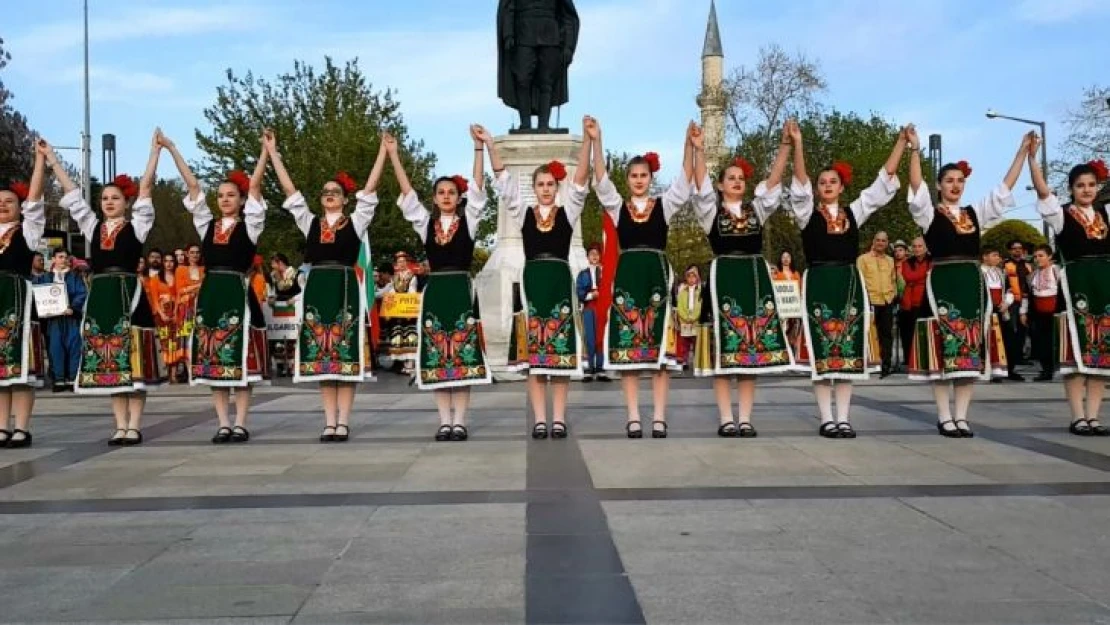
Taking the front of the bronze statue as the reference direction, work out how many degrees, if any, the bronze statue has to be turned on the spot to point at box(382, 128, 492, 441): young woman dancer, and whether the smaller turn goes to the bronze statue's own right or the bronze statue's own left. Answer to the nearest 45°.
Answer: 0° — it already faces them

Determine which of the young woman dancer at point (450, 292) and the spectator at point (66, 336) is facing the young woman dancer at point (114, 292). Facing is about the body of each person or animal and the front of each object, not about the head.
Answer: the spectator

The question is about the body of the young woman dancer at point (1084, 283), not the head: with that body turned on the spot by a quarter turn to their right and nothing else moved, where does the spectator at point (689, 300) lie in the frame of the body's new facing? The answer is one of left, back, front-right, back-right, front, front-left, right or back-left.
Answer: front-right

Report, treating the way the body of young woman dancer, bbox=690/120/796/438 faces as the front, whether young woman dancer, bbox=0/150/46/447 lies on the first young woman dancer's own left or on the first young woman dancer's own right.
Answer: on the first young woman dancer's own right

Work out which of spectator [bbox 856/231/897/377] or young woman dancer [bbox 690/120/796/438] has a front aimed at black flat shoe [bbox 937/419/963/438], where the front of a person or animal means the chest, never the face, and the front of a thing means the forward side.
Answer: the spectator

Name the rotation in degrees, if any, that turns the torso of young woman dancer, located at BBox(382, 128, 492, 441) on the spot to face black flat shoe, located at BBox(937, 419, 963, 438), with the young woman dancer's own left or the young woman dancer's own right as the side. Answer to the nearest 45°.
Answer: approximately 90° to the young woman dancer's own left

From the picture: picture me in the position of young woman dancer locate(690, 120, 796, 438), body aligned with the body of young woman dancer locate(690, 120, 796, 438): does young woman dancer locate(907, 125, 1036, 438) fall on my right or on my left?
on my left
